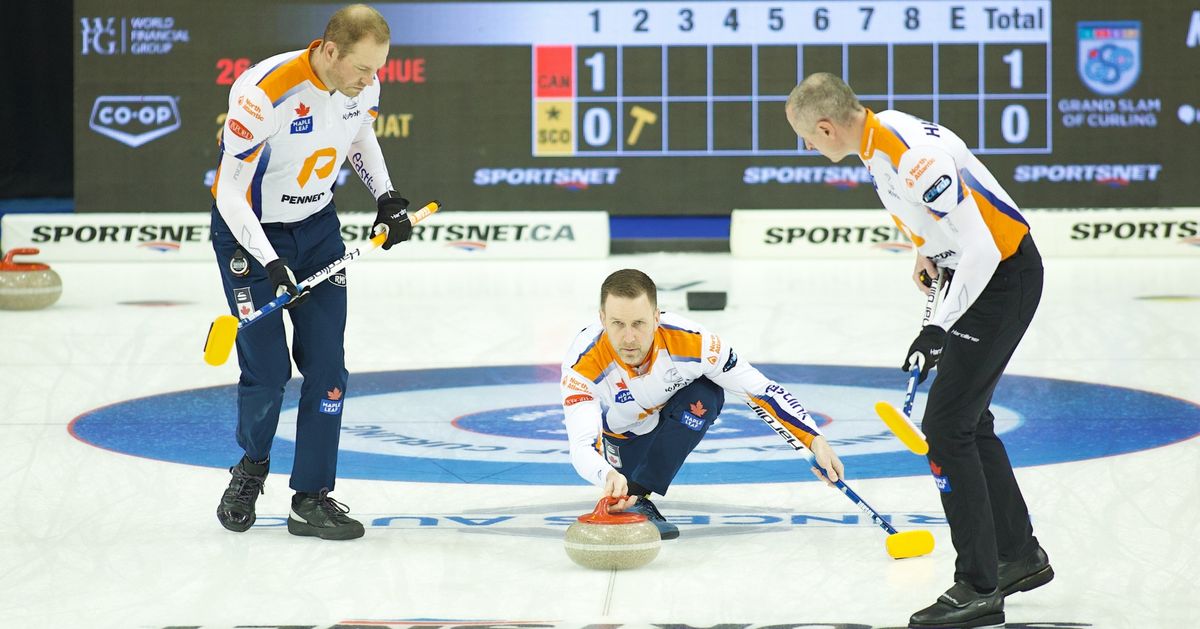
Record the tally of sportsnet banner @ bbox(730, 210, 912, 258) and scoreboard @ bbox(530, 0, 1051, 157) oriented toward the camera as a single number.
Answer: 2

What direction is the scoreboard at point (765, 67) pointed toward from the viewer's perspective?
toward the camera

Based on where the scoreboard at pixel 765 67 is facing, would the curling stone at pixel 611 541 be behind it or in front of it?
in front

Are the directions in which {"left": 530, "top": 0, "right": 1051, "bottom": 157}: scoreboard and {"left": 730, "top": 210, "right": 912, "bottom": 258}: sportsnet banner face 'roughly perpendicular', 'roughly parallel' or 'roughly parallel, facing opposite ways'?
roughly parallel

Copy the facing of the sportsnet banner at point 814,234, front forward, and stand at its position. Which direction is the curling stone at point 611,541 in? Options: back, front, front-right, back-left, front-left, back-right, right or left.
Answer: front

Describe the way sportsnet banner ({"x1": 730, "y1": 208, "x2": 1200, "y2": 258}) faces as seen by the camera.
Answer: facing the viewer
